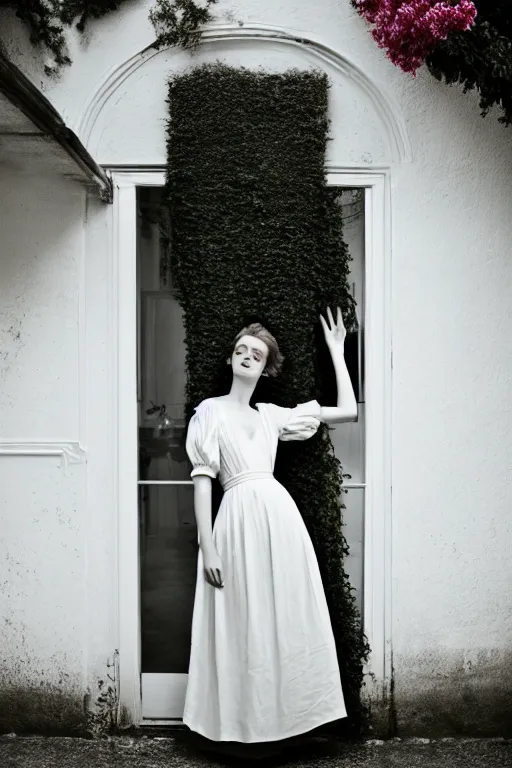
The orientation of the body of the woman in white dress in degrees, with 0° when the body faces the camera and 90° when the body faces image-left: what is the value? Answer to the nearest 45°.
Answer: approximately 0°
